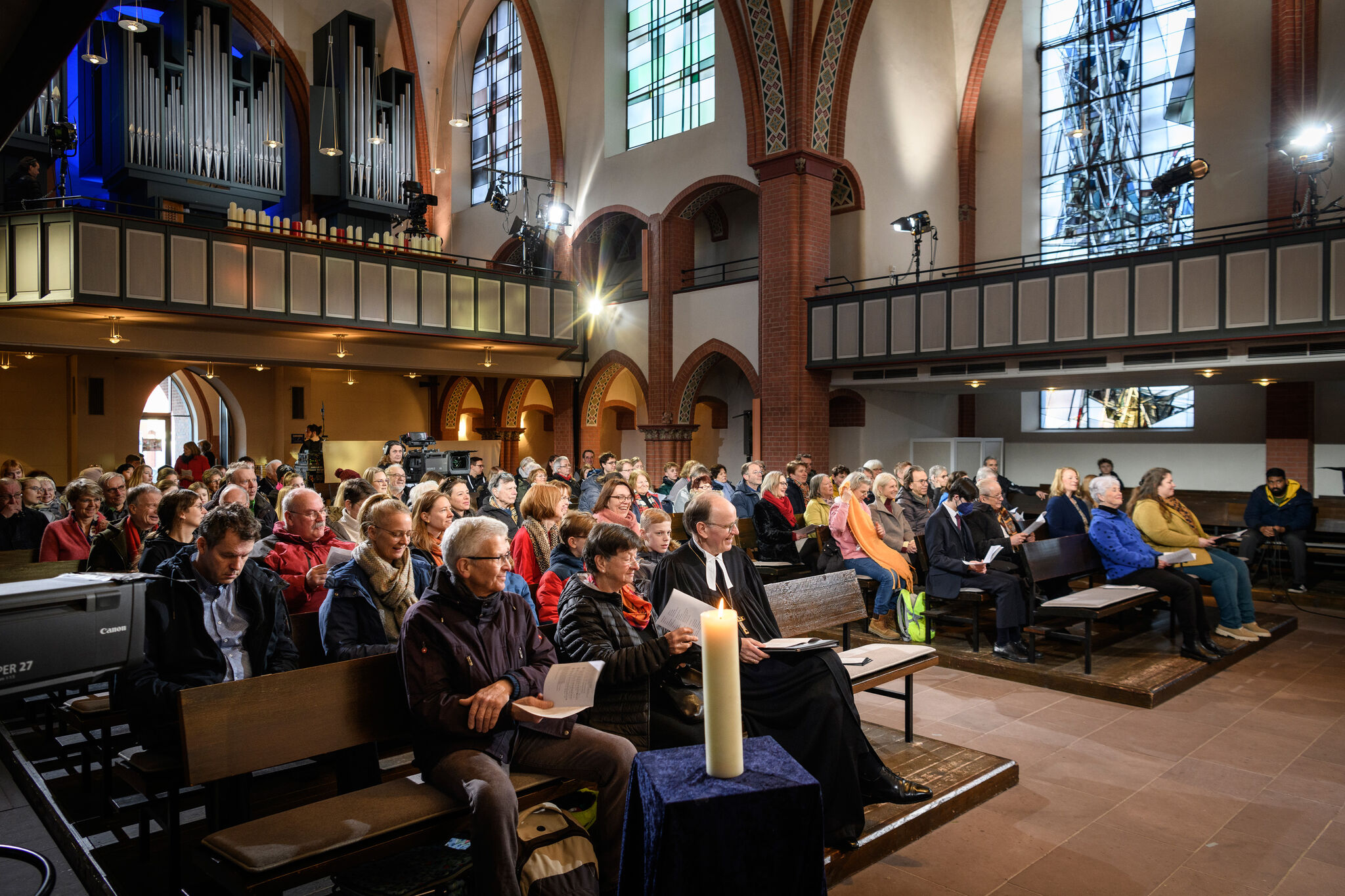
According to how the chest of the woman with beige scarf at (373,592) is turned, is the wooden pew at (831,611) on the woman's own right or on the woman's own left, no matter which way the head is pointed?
on the woman's own left

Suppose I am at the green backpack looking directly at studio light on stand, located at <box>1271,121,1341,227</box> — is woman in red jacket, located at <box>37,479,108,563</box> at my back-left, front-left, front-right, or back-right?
back-left

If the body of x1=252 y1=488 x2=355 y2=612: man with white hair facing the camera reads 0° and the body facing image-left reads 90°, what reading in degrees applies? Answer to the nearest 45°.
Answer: approximately 315°

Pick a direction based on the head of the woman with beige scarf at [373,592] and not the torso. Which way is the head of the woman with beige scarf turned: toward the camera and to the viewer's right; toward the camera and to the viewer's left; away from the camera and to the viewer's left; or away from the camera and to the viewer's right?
toward the camera and to the viewer's right

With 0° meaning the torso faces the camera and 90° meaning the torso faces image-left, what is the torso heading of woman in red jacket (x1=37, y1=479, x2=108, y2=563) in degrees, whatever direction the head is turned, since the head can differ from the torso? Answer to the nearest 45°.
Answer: approximately 315°

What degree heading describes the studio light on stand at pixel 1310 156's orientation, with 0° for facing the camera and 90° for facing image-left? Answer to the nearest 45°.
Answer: approximately 45°

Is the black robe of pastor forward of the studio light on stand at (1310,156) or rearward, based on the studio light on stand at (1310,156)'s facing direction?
forward

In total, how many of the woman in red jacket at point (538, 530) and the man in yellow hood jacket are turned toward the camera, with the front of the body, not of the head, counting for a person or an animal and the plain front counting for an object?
1

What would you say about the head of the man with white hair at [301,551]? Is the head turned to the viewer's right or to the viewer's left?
to the viewer's right

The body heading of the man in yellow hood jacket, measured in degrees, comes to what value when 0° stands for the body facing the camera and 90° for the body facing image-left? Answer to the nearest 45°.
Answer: approximately 0°

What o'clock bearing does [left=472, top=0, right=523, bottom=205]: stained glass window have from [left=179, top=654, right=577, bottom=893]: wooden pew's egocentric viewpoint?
The stained glass window is roughly at 8 o'clock from the wooden pew.

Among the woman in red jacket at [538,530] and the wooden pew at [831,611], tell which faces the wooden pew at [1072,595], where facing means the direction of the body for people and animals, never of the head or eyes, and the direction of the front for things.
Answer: the woman in red jacket
